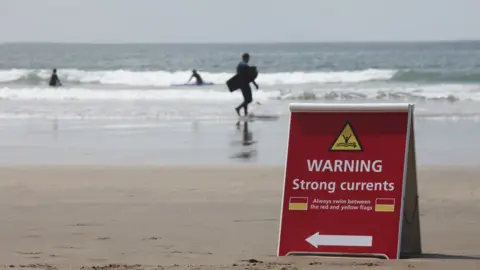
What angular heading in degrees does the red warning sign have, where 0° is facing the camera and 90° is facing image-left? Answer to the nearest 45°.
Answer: approximately 0°
